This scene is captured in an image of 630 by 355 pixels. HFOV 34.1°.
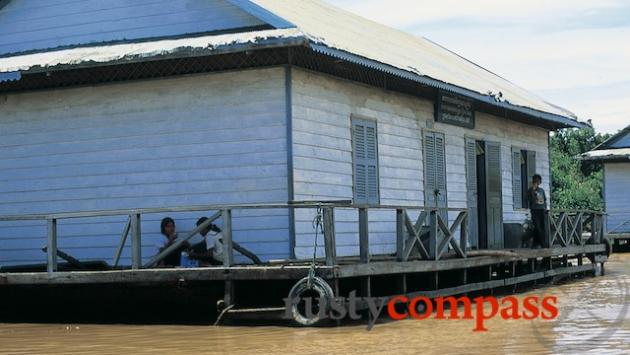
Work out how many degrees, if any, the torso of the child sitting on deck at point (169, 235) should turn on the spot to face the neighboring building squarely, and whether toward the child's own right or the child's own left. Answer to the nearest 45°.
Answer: approximately 90° to the child's own left

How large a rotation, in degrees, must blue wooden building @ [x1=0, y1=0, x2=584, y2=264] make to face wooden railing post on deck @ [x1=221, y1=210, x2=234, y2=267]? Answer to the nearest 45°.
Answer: approximately 45° to its right

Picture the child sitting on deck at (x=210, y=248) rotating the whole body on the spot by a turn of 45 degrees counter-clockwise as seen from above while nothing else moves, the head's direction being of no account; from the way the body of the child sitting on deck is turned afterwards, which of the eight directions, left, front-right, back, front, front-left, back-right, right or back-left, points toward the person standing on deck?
back-left

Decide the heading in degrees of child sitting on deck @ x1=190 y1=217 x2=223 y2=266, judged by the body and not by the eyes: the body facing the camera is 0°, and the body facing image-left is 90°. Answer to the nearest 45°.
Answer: approximately 45°

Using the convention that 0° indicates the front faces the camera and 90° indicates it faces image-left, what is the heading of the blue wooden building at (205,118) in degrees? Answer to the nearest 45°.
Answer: approximately 315°

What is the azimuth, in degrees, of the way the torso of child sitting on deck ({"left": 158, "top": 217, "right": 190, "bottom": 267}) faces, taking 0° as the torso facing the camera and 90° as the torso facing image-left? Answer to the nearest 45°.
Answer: approximately 315°

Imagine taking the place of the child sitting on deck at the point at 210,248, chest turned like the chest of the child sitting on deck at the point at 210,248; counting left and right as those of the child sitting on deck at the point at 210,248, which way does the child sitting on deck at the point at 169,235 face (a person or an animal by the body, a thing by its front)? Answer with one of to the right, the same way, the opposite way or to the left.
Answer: to the left
